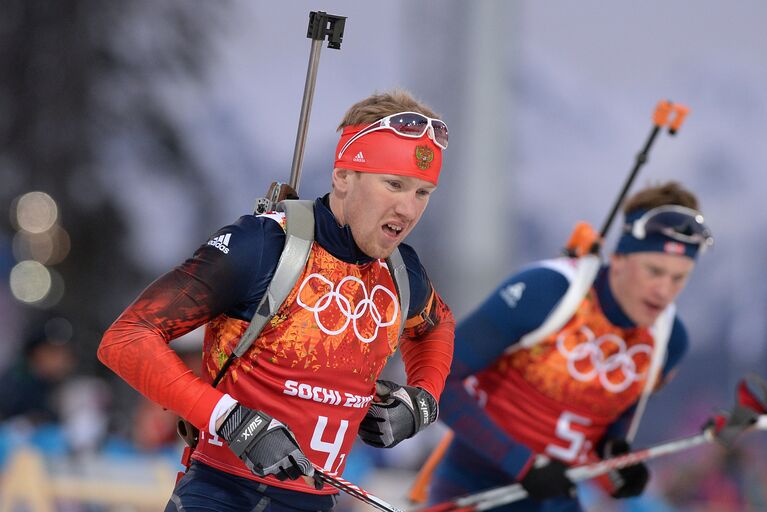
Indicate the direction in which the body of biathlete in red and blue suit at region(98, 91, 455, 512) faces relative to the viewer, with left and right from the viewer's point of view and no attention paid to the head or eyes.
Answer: facing the viewer and to the right of the viewer

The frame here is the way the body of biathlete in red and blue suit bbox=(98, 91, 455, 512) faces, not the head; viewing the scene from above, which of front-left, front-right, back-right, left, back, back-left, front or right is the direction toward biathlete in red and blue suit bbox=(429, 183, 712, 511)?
left

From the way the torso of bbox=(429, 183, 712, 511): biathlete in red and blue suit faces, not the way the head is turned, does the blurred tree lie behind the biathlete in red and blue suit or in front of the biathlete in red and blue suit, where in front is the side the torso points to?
behind

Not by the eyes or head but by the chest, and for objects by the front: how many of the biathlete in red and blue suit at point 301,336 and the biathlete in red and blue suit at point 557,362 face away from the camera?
0

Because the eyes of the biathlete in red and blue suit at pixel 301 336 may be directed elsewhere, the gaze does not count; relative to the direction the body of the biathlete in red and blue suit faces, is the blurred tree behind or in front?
behind
